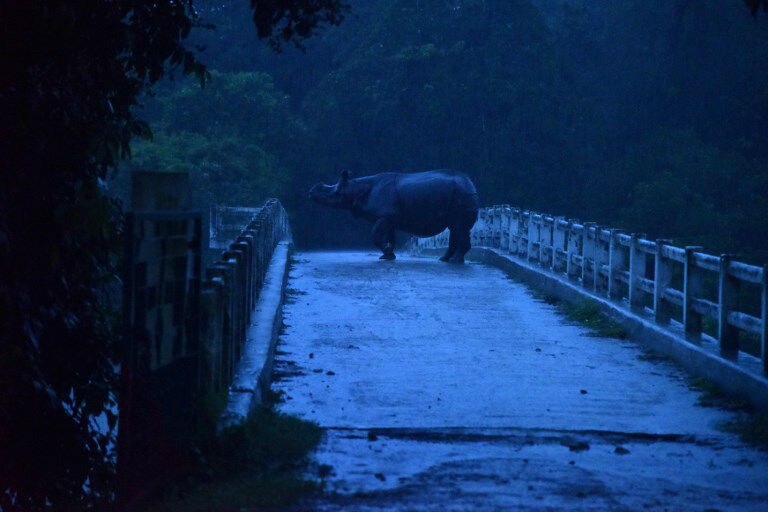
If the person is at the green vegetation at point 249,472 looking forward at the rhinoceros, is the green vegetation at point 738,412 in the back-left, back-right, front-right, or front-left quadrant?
front-right

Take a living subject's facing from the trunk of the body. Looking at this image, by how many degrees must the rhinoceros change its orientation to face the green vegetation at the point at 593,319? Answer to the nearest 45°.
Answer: approximately 90° to its left

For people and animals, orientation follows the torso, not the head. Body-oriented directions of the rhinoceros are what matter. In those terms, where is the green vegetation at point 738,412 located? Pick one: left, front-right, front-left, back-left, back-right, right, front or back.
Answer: left

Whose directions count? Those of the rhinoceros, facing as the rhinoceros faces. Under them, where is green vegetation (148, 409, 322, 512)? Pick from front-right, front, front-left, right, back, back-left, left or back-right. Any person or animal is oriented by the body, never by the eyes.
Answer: left

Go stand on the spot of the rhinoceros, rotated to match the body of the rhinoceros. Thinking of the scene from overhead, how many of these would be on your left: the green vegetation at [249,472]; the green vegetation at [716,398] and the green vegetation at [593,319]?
3

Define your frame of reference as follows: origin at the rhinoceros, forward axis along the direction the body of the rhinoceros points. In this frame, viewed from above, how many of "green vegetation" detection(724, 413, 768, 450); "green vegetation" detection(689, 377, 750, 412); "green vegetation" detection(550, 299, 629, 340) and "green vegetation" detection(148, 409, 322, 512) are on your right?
0

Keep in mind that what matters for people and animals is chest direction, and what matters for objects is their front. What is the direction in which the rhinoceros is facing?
to the viewer's left

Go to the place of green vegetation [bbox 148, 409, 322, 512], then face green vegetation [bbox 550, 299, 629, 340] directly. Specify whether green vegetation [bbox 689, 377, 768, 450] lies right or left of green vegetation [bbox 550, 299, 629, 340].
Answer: right

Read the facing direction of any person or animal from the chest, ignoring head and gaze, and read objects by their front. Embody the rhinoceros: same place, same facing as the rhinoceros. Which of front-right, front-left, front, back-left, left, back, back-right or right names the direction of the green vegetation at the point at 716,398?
left

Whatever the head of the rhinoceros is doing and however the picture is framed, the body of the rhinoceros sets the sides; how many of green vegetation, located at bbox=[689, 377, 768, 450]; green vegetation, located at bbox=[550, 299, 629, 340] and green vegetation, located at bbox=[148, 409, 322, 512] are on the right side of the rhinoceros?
0

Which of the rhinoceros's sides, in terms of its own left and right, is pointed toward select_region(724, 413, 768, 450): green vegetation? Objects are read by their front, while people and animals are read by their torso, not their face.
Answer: left
